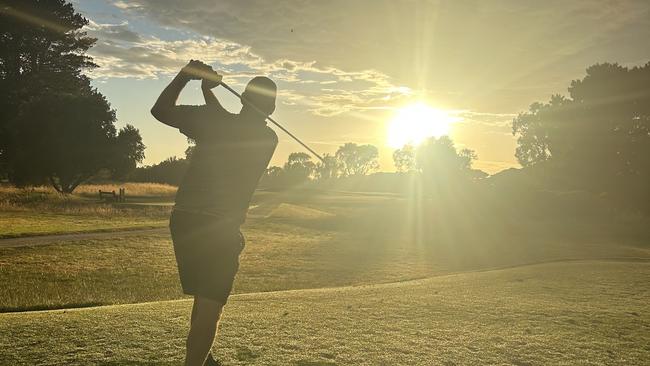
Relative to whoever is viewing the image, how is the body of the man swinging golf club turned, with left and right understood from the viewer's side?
facing away from the viewer and to the left of the viewer
